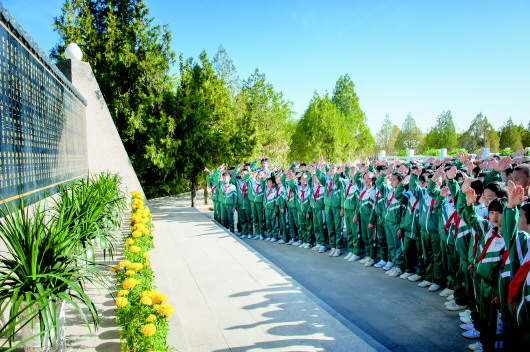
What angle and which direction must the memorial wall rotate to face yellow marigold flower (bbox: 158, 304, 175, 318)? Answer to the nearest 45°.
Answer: approximately 90° to its right

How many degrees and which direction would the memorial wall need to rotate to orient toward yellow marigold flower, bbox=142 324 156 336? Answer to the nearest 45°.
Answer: approximately 90° to its right

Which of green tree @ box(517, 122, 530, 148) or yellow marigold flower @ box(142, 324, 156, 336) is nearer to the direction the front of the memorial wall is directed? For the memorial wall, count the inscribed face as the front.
the green tree

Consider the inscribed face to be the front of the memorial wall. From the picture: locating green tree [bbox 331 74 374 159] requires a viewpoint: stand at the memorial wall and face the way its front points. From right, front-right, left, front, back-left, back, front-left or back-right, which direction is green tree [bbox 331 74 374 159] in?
front-left

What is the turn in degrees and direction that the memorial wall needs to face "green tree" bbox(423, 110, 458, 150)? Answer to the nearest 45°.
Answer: approximately 45° to its left

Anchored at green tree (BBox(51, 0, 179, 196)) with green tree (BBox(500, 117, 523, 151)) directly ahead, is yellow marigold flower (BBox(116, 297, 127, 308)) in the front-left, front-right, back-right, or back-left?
back-right

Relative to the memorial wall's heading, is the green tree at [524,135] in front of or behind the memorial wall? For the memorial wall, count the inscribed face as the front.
in front

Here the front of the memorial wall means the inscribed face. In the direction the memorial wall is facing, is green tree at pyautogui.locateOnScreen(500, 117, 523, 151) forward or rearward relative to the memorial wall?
forward

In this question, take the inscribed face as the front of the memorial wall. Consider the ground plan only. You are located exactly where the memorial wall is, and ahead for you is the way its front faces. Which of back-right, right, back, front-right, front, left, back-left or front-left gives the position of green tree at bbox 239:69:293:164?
front-left

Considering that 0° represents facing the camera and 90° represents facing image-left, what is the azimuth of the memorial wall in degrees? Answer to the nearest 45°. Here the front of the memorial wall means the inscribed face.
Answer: approximately 270°

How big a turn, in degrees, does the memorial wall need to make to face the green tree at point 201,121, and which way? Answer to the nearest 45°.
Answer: approximately 45° to its left
